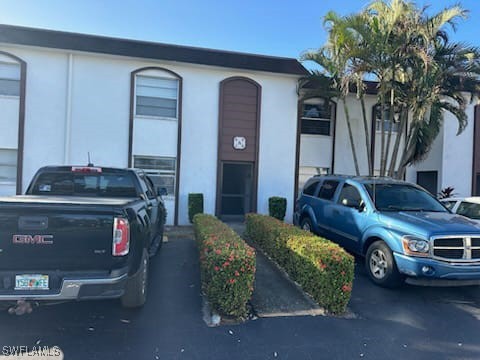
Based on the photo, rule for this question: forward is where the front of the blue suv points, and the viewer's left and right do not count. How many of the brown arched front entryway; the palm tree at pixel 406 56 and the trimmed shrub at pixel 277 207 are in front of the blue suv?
0

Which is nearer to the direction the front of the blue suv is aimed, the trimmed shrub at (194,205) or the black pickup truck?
the black pickup truck

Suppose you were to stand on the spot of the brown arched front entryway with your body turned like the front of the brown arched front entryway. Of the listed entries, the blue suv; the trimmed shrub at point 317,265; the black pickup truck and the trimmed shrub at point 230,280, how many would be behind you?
0

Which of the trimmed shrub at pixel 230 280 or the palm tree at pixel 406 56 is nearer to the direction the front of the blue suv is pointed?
the trimmed shrub

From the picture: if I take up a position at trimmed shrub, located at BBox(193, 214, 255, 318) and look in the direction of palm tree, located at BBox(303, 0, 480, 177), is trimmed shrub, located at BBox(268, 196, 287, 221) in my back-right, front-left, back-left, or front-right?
front-left

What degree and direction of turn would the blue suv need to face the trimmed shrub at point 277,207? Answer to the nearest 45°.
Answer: approximately 180°

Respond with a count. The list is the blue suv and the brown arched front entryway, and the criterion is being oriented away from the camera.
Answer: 0

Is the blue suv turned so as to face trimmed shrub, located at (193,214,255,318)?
no

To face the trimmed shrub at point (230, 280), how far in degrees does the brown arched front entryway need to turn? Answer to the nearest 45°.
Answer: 0° — it already faces it

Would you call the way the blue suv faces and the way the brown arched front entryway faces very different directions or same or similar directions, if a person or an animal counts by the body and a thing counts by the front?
same or similar directions

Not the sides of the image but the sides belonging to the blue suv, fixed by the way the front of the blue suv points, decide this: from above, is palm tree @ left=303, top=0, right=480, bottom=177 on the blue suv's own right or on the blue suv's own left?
on the blue suv's own left

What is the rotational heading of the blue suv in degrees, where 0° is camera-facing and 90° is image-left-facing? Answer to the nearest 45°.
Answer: approximately 315°

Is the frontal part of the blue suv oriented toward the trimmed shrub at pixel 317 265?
no

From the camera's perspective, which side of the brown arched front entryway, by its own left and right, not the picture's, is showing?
front
